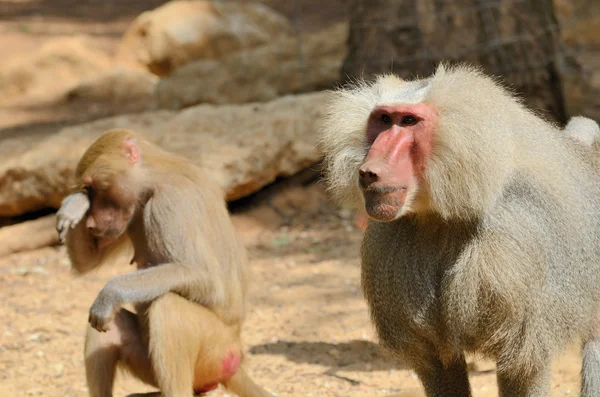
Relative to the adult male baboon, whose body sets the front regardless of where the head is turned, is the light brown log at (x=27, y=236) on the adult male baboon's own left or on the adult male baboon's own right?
on the adult male baboon's own right

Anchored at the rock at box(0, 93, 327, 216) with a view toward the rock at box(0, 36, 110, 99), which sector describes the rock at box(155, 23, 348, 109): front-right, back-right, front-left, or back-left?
front-right

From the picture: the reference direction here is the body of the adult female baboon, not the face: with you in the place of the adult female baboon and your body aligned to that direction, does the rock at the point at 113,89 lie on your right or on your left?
on your right

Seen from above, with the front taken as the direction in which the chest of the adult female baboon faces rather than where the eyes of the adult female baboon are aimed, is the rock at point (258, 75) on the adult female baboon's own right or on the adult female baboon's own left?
on the adult female baboon's own right

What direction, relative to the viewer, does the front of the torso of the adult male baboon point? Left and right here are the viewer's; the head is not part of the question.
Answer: facing the viewer and to the left of the viewer

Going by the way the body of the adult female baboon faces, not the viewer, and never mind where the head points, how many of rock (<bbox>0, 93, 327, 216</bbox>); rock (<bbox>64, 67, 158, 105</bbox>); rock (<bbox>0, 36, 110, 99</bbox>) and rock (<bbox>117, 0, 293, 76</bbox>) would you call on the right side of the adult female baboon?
4

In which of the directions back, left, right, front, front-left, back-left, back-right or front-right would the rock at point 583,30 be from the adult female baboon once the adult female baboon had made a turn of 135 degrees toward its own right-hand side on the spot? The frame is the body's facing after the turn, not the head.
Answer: front

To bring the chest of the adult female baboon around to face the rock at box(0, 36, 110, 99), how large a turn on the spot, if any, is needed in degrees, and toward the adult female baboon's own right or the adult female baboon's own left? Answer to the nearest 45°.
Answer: approximately 90° to the adult female baboon's own right

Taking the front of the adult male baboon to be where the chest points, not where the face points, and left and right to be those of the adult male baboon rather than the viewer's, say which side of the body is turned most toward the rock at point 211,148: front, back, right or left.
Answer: right

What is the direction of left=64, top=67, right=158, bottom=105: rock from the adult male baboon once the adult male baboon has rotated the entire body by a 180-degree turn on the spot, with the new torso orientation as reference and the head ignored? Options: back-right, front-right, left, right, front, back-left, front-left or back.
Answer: left

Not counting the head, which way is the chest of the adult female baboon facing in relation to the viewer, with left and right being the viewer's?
facing to the left of the viewer

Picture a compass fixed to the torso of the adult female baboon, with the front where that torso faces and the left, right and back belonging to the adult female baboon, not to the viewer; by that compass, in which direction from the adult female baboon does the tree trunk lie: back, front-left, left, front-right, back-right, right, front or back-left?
back-right
